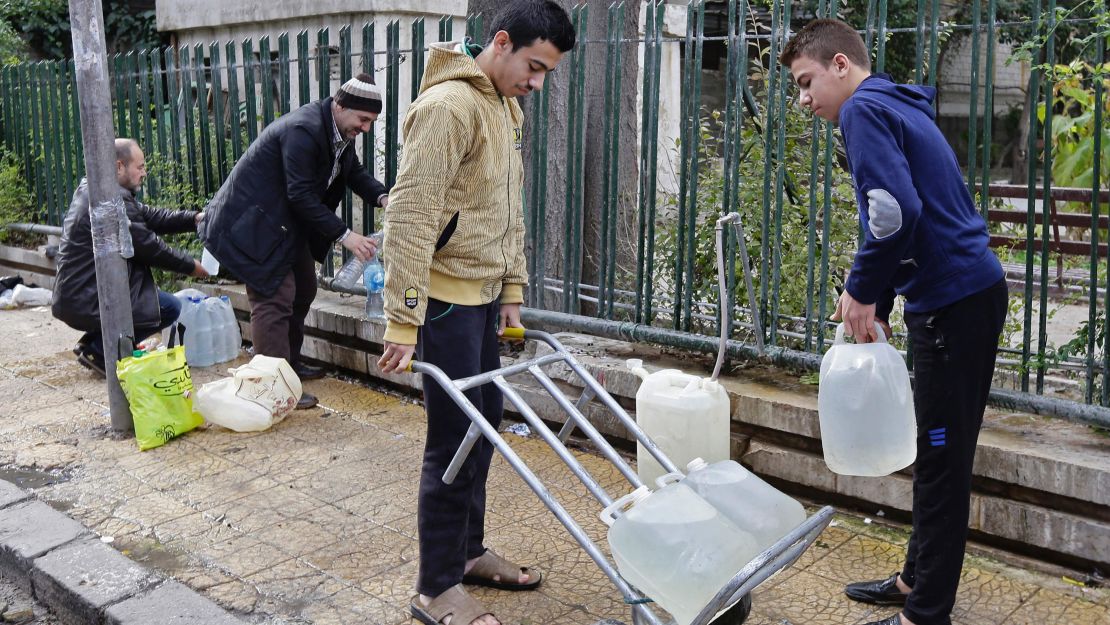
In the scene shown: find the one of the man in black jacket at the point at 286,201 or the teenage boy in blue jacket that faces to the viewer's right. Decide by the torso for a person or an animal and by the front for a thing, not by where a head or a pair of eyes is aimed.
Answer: the man in black jacket

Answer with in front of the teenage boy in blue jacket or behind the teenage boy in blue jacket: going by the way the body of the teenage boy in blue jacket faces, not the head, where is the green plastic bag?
in front

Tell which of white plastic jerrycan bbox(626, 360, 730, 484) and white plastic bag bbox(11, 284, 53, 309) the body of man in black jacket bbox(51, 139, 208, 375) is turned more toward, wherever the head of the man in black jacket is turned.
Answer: the white plastic jerrycan

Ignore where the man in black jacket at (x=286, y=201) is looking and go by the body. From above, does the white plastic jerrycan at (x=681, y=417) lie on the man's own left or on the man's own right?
on the man's own right

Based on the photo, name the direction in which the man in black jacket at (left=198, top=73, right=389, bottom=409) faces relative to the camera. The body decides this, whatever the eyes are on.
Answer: to the viewer's right

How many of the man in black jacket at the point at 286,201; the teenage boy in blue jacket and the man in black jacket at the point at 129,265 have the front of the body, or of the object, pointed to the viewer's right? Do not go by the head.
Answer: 2

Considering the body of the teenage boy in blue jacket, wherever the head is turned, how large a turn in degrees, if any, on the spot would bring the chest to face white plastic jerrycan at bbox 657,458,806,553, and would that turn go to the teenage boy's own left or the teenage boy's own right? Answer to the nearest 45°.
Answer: approximately 45° to the teenage boy's own left

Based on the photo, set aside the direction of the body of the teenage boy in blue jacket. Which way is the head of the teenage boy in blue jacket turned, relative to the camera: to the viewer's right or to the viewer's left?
to the viewer's left

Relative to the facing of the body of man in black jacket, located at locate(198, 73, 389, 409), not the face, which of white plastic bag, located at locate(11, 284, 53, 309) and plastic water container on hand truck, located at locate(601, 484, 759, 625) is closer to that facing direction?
the plastic water container on hand truck

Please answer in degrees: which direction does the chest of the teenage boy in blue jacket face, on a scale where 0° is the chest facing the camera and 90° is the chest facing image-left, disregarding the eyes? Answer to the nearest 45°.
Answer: approximately 90°

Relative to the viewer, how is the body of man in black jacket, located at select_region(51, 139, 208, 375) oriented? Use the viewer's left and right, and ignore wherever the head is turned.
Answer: facing to the right of the viewer

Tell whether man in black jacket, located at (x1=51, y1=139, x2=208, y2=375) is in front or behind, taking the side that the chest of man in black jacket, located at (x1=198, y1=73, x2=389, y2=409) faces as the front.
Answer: behind

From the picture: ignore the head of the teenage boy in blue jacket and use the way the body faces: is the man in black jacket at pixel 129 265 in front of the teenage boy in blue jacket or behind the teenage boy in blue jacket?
in front
